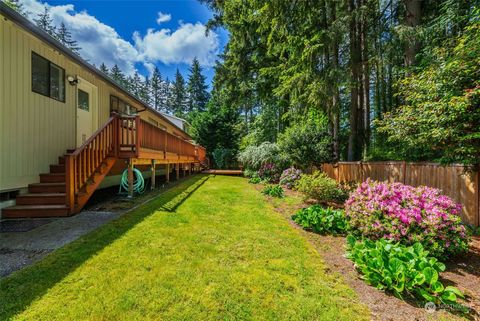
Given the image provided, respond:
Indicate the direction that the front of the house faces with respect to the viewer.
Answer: facing the viewer and to the right of the viewer

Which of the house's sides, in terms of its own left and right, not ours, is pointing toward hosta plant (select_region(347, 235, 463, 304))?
front

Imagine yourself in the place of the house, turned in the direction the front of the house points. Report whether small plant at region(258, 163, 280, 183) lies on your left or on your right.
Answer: on your left

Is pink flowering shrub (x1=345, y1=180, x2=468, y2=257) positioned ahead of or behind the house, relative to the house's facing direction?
ahead

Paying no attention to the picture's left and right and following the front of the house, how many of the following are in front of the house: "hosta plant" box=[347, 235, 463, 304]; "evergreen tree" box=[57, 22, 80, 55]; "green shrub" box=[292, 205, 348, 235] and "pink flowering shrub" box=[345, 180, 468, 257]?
3

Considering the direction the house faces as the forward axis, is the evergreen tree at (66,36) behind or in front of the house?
behind

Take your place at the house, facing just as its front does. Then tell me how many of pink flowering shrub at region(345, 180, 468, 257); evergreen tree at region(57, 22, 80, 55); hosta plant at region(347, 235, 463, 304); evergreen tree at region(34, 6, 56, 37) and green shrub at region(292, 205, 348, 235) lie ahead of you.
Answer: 3

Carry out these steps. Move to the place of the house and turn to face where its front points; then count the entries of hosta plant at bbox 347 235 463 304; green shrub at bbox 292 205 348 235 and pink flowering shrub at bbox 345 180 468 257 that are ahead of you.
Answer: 3

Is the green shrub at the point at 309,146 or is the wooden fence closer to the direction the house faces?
the wooden fence

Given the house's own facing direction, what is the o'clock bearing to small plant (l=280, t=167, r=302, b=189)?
The small plant is roughly at 10 o'clock from the house.

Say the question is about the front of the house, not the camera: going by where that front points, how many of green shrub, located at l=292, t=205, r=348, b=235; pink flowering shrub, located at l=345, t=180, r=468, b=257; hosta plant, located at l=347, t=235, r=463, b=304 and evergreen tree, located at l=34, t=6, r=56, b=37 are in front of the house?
3

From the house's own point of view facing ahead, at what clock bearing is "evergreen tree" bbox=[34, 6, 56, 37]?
The evergreen tree is roughly at 7 o'clock from the house.
